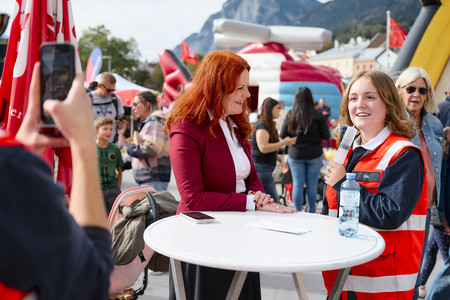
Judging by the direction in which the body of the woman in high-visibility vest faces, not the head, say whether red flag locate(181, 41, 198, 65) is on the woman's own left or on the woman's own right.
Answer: on the woman's own right

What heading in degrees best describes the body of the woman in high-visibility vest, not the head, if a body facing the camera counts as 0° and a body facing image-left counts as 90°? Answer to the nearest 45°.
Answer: approximately 45°

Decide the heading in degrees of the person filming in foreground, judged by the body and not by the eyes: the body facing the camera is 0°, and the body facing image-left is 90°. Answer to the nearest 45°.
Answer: approximately 225°

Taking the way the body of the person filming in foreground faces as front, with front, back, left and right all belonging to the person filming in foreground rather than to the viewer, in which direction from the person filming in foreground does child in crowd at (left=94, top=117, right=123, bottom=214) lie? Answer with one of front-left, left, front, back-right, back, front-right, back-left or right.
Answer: front-left

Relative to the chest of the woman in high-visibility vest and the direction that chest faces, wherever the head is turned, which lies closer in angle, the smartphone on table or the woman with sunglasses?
the smartphone on table

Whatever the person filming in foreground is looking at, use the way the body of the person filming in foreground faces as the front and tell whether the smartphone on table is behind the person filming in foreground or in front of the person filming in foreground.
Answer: in front

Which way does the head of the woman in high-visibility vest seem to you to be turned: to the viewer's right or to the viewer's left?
to the viewer's left

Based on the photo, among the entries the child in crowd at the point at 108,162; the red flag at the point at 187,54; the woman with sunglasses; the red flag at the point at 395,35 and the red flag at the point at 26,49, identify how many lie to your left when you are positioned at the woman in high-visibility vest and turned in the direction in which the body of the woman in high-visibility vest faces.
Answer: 0

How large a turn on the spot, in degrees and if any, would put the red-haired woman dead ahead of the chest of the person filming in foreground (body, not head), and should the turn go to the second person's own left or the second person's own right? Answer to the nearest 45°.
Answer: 0° — they already face them

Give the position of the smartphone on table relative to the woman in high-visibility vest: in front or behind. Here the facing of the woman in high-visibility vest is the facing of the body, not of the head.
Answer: in front

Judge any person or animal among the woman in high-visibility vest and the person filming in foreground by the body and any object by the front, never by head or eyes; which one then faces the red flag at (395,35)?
the person filming in foreground
